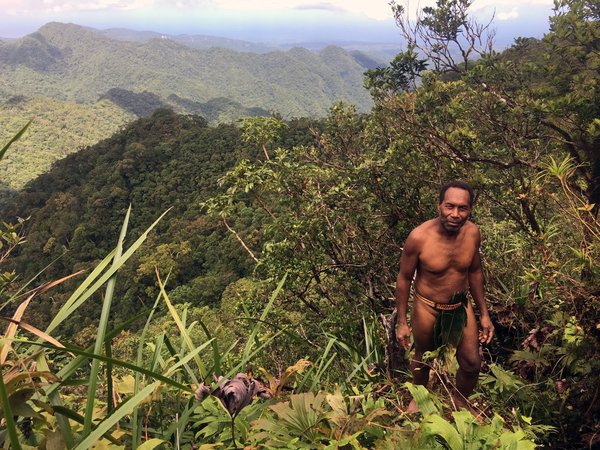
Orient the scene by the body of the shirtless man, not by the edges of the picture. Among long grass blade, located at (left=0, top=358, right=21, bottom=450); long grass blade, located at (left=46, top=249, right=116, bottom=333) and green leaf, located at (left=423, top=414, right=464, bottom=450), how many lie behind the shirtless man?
0

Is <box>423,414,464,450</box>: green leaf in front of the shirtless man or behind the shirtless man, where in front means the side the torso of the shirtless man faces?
in front

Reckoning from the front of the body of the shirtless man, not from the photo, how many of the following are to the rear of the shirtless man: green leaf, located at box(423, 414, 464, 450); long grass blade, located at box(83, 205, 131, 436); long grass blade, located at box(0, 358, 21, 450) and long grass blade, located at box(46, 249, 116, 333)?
0

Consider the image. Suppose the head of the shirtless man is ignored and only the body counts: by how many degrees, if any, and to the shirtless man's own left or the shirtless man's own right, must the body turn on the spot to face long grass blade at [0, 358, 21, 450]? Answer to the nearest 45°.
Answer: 0° — they already face it

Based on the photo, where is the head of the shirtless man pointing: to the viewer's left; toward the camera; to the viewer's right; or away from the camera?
toward the camera

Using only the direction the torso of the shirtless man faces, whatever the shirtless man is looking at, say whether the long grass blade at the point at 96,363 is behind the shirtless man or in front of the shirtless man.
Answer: in front

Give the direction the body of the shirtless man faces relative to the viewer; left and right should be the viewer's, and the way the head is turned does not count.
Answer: facing the viewer
